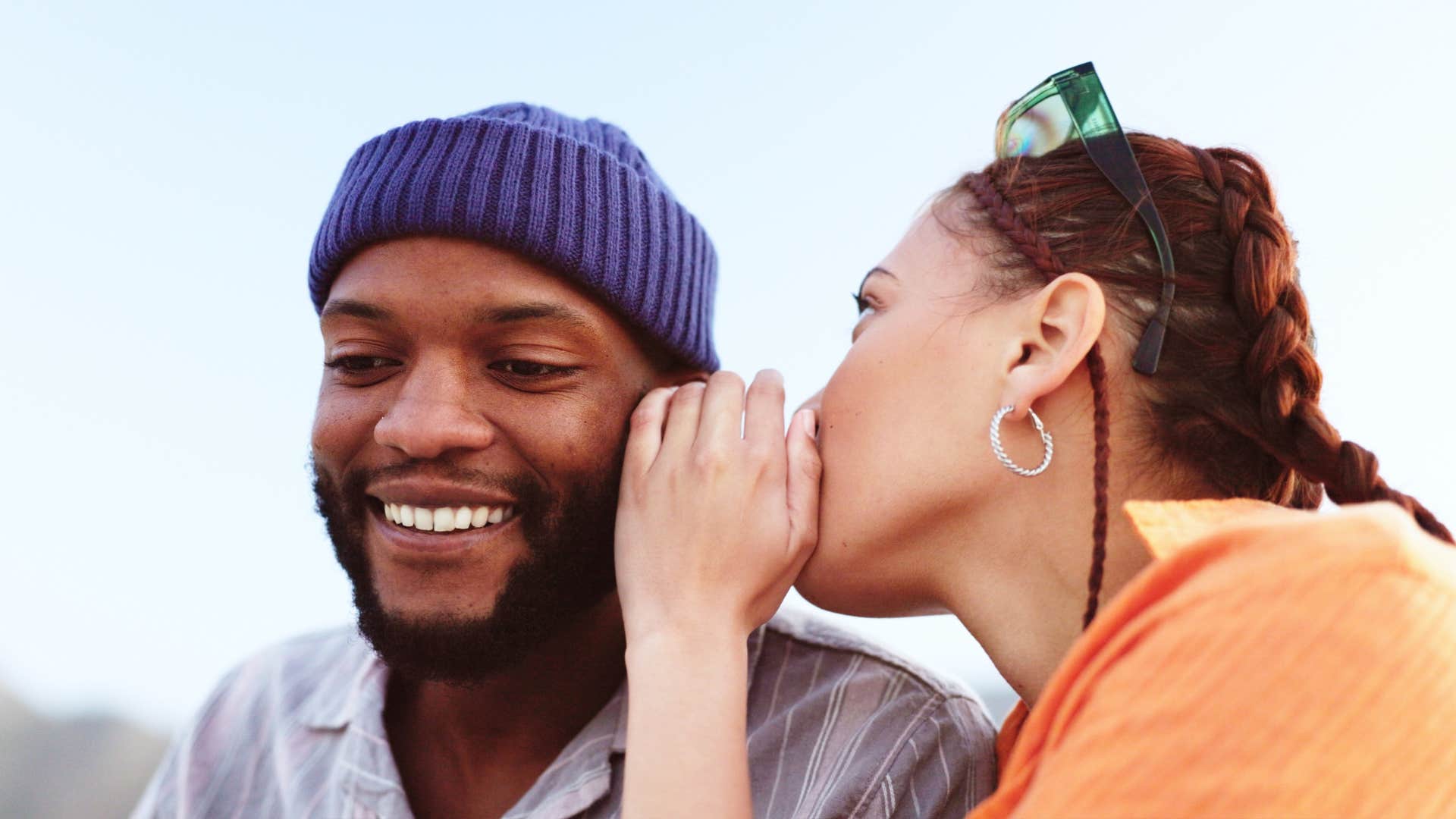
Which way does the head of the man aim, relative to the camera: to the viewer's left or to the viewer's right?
to the viewer's left

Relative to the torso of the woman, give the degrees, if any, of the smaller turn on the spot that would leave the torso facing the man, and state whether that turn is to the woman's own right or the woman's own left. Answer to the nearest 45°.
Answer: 0° — they already face them

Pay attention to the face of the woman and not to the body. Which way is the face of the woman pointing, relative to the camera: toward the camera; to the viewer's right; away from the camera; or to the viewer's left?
to the viewer's left

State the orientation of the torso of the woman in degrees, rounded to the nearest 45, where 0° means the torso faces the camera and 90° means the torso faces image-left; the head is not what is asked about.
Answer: approximately 90°
